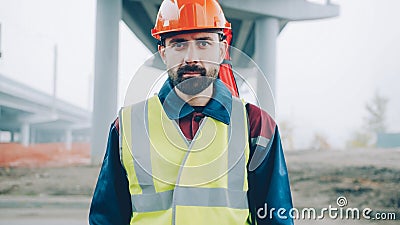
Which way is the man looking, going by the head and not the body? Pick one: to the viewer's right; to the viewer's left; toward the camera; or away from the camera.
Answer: toward the camera

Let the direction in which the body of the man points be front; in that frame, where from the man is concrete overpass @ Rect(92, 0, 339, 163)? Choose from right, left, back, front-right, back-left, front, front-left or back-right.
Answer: back

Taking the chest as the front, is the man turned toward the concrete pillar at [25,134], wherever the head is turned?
no

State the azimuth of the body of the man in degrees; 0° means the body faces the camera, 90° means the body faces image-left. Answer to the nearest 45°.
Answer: approximately 0°

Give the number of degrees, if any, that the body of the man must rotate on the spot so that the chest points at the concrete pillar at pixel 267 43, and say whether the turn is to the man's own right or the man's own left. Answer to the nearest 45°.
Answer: approximately 180°

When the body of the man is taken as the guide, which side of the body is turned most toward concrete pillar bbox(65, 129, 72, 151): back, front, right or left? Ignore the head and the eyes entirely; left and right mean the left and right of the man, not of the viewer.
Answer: back

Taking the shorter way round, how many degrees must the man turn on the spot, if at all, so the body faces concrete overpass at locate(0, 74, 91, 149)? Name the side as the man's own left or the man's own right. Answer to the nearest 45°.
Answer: approximately 135° to the man's own right

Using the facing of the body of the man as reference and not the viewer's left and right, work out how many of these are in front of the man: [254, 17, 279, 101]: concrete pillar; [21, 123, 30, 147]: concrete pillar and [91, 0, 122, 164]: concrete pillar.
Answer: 0

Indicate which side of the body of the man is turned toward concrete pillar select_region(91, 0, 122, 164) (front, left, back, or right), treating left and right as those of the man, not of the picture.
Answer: back

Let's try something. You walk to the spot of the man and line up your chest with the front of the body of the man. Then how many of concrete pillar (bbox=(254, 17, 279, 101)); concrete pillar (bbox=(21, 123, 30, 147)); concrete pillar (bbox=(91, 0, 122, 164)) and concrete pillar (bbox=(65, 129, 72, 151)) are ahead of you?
0
